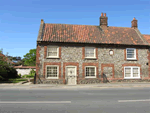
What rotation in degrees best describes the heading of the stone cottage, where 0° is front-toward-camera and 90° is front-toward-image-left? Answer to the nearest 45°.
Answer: approximately 0°
